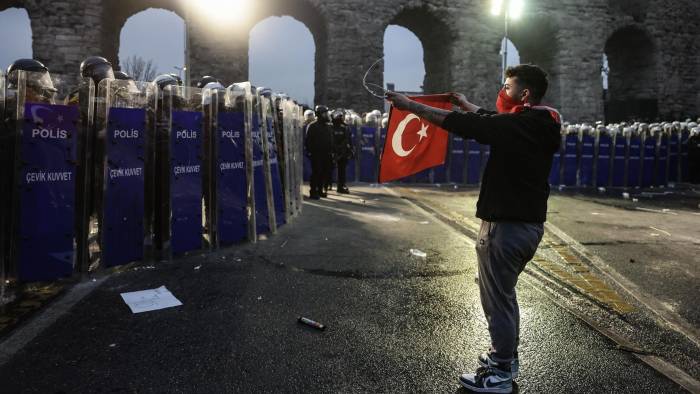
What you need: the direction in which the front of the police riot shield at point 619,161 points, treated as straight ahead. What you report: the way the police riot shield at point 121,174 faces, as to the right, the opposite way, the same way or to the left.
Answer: to the left

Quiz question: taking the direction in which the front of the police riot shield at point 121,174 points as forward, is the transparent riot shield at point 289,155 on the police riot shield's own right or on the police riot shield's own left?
on the police riot shield's own left

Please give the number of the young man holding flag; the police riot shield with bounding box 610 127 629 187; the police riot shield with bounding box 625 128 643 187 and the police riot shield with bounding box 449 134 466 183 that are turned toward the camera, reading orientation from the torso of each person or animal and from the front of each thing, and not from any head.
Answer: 3

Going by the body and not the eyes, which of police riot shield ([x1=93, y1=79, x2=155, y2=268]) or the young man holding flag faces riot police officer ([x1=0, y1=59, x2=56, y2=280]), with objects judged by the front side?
the young man holding flag

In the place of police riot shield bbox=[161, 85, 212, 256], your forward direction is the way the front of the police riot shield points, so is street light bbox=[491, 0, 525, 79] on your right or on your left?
on your left

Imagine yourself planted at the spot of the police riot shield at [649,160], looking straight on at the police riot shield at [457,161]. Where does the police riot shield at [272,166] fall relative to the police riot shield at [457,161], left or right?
left

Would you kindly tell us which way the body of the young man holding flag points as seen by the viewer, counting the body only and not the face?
to the viewer's left

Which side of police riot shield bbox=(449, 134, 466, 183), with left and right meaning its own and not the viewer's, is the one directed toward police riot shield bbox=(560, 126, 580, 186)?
left

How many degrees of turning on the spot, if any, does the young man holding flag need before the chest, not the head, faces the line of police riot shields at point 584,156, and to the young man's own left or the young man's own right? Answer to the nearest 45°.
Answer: approximately 90° to the young man's own right

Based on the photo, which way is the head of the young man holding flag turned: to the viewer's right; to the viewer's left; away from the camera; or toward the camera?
to the viewer's left
